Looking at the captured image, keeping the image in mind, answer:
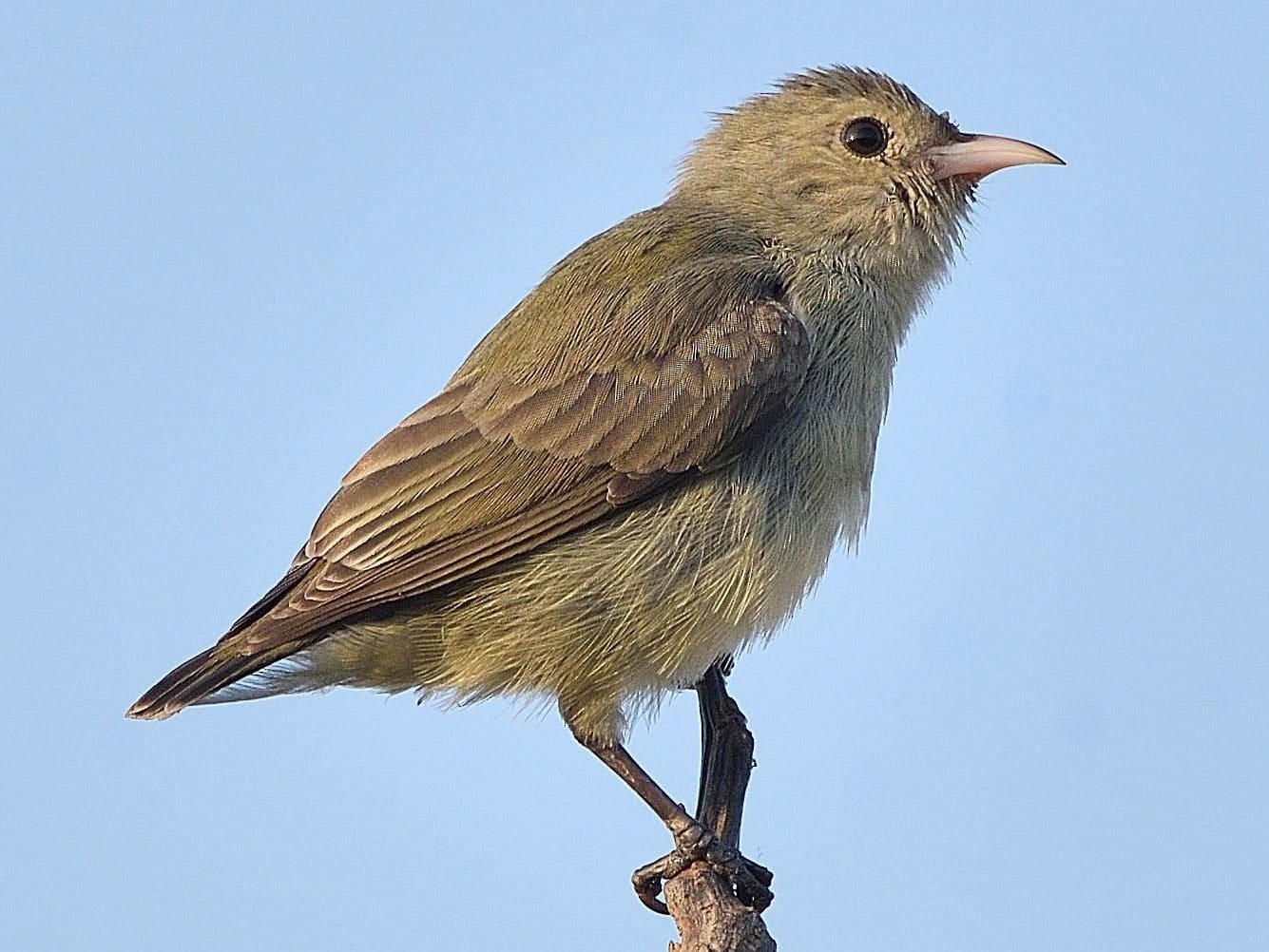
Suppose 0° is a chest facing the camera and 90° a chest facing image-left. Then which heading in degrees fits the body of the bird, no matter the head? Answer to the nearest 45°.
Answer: approximately 270°
